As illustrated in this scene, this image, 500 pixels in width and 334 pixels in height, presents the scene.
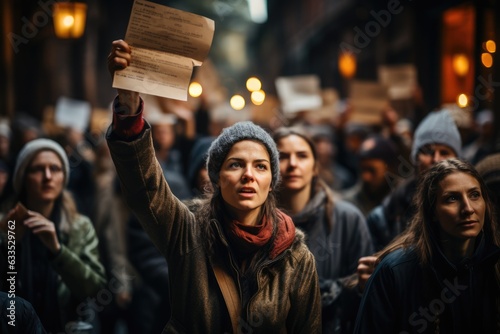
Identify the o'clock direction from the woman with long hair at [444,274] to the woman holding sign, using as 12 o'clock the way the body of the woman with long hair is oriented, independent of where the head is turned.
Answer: The woman holding sign is roughly at 4 o'clock from the woman with long hair.

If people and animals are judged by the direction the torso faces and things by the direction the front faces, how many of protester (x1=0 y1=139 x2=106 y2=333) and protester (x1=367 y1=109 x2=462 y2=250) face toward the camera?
2

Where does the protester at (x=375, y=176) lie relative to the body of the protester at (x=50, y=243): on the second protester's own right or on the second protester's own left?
on the second protester's own left

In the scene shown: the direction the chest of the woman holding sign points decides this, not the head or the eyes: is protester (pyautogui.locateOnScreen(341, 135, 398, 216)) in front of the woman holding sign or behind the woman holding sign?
behind

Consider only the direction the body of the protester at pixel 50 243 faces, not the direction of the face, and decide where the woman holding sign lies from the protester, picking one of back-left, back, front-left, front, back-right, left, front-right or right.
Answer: front-left

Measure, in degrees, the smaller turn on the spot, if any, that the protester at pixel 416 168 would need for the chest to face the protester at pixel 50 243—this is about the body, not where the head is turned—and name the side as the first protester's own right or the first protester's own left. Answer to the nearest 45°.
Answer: approximately 45° to the first protester's own right

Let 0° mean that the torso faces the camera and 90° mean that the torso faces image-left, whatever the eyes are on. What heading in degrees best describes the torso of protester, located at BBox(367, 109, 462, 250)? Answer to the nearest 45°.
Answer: approximately 0°

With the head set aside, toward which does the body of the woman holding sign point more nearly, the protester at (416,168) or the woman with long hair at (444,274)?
the woman with long hair

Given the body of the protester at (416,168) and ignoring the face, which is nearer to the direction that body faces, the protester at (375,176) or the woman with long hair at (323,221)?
the woman with long hair

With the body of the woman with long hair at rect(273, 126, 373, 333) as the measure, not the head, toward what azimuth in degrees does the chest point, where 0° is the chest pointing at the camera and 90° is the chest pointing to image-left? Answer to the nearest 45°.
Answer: approximately 45°

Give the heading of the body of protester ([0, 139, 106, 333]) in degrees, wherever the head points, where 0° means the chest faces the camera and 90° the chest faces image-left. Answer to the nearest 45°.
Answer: approximately 0°
